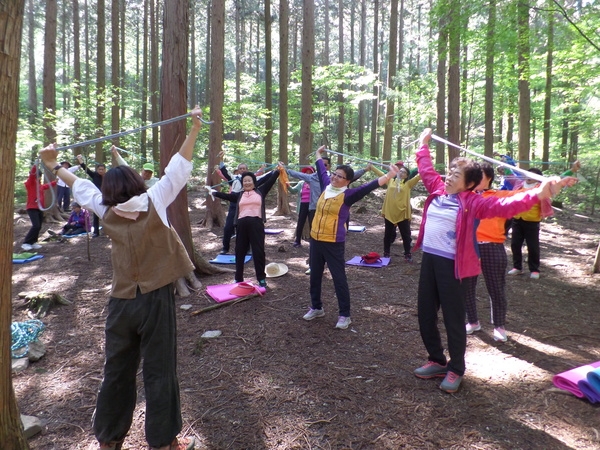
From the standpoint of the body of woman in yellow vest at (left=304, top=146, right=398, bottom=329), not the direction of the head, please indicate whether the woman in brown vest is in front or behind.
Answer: in front

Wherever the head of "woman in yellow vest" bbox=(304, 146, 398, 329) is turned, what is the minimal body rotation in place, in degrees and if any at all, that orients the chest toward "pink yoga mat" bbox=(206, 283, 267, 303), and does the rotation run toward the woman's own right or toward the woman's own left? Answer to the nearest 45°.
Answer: approximately 90° to the woman's own right

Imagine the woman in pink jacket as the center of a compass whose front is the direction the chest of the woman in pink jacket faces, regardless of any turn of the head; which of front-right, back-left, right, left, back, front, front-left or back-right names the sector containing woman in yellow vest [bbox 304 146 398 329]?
right

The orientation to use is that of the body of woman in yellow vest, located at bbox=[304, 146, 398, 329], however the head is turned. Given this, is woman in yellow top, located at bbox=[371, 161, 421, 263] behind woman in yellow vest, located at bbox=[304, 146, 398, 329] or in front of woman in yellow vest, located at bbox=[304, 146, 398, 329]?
behind

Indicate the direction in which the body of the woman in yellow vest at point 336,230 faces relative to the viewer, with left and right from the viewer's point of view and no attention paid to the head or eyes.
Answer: facing the viewer and to the left of the viewer

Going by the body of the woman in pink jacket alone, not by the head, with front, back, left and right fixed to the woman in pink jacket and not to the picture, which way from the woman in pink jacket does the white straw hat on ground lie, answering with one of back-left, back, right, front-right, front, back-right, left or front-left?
right

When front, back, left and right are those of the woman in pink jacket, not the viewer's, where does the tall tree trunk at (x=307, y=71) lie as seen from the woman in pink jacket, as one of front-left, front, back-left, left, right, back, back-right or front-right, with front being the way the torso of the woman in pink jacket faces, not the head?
right

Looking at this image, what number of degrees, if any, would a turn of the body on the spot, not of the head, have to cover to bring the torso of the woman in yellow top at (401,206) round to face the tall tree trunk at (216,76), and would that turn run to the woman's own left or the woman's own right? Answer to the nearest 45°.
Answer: approximately 90° to the woman's own right

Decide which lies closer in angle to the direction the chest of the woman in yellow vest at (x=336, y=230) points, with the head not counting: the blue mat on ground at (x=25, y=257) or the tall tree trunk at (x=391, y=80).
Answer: the blue mat on ground

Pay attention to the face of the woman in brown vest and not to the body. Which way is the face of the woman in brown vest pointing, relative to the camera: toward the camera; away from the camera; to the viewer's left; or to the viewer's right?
away from the camera

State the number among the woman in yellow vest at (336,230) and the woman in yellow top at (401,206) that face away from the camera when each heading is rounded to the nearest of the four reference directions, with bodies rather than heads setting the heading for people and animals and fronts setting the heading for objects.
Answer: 0

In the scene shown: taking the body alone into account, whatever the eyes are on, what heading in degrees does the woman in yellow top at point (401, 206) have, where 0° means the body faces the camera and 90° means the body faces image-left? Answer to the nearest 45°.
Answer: approximately 0°

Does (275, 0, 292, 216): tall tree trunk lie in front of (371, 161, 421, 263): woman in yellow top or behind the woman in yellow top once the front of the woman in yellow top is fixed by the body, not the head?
behind

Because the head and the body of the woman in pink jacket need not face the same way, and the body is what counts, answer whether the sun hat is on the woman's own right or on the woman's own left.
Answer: on the woman's own right
